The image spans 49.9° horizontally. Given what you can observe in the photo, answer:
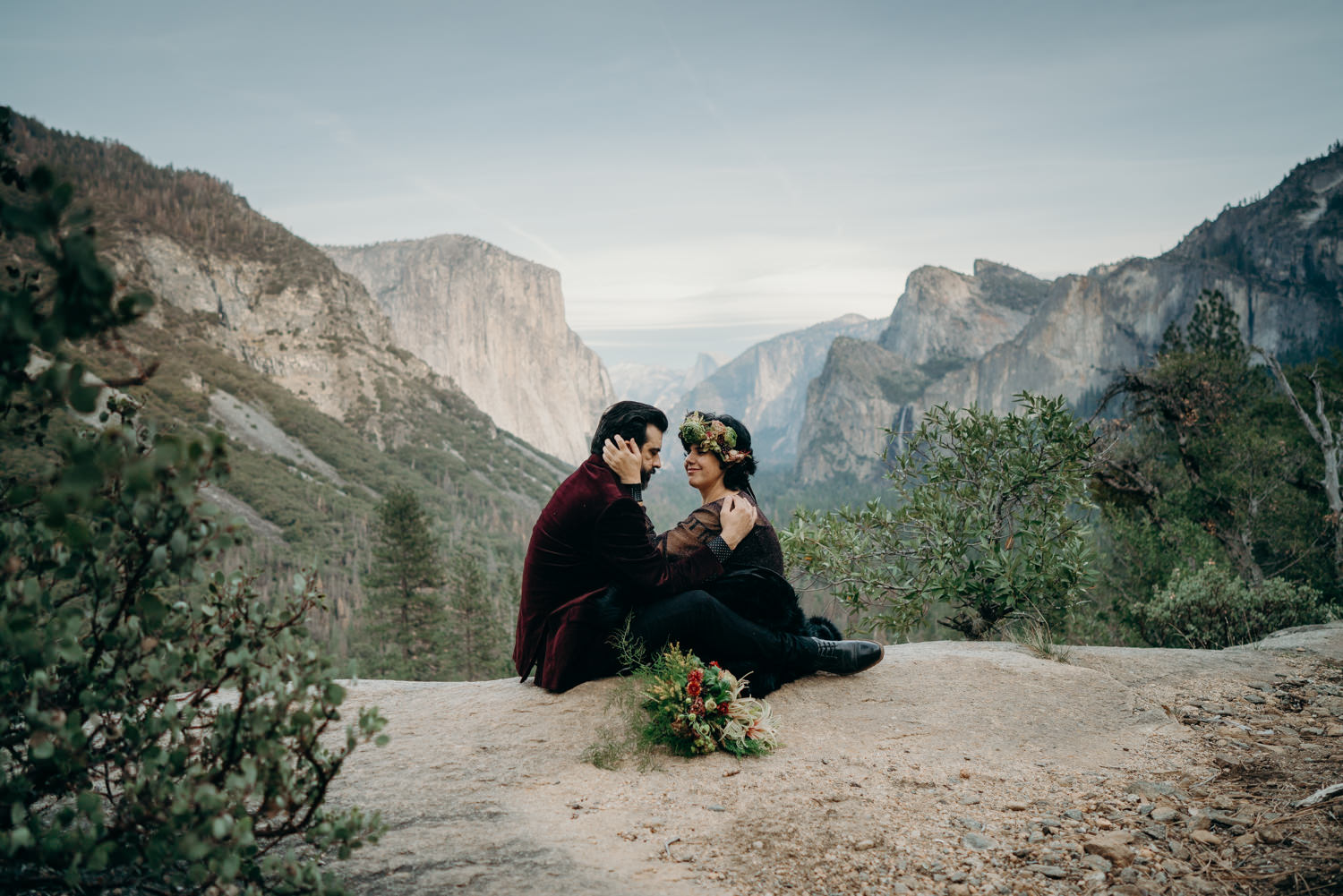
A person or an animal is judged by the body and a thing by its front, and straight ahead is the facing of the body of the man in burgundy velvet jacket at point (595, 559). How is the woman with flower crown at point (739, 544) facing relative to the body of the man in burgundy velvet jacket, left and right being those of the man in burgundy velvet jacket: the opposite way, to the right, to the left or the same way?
the opposite way

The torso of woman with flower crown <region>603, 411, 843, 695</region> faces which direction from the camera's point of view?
to the viewer's left

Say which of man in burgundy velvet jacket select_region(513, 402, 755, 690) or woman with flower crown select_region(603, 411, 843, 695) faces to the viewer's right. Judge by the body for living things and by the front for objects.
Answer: the man in burgundy velvet jacket

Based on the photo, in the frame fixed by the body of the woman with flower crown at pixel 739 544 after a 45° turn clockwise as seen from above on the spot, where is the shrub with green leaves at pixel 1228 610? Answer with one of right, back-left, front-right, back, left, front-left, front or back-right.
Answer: right

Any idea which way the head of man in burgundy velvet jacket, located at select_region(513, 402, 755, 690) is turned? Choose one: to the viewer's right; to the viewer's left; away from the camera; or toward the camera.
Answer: to the viewer's right

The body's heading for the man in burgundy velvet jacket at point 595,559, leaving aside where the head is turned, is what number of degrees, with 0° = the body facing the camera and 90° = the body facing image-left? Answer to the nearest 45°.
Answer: approximately 270°

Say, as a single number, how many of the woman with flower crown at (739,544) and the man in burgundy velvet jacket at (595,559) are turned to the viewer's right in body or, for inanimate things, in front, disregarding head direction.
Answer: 1
